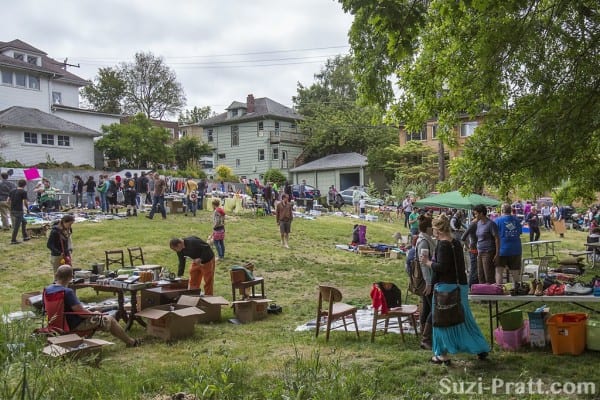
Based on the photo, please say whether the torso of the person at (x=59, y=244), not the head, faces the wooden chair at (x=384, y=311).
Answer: yes

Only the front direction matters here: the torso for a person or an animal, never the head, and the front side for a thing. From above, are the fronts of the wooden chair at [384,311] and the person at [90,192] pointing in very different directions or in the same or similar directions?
very different directions

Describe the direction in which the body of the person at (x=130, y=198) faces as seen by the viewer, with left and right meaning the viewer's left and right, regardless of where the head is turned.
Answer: facing away from the viewer

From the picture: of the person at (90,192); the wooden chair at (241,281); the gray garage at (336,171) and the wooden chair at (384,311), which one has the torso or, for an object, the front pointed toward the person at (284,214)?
the gray garage

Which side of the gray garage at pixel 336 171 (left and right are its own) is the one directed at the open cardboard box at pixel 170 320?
front

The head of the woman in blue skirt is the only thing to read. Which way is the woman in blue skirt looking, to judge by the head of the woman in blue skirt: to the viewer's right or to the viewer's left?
to the viewer's left

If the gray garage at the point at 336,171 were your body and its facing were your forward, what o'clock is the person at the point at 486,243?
The person is roughly at 12 o'clock from the gray garage.

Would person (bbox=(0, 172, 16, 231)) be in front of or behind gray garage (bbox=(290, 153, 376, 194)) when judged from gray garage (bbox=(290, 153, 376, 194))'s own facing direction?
in front

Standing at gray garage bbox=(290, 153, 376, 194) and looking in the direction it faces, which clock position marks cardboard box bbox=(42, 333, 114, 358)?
The cardboard box is roughly at 12 o'clock from the gray garage.

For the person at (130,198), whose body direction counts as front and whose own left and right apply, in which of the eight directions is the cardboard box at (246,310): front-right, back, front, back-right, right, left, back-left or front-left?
back
